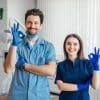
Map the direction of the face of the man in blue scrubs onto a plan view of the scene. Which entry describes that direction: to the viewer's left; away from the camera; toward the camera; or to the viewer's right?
toward the camera

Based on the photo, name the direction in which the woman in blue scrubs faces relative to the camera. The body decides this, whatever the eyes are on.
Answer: toward the camera

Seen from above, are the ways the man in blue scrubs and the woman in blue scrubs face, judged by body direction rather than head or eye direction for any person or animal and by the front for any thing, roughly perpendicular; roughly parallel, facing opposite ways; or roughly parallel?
roughly parallel

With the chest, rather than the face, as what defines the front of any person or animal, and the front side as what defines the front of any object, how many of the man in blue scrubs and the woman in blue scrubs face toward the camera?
2

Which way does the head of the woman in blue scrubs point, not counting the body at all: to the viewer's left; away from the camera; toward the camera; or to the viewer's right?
toward the camera

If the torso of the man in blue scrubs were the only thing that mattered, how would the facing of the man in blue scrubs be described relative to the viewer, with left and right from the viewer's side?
facing the viewer
